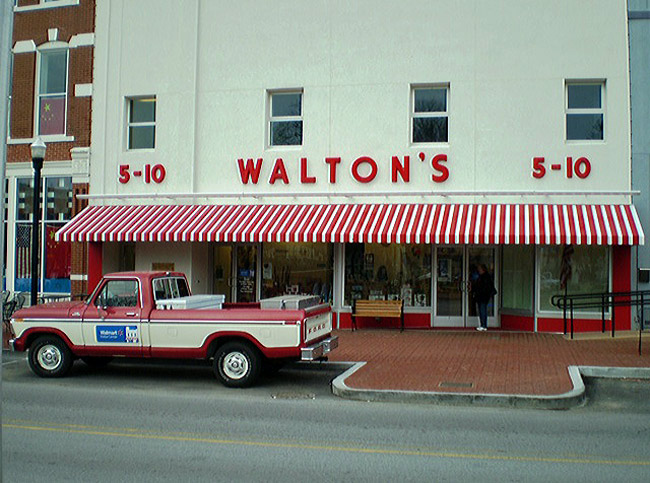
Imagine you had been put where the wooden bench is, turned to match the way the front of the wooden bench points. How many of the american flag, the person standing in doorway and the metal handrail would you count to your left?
2

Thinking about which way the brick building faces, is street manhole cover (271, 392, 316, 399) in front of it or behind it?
in front

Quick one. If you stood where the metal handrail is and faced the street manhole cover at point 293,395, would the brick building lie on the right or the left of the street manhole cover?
right

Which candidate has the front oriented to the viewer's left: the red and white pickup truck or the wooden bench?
the red and white pickup truck

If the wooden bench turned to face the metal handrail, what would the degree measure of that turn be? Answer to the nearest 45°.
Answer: approximately 90° to its left

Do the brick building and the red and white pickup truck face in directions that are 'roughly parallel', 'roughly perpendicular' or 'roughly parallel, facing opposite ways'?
roughly perpendicular

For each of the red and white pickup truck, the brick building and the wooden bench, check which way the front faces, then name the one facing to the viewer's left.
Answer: the red and white pickup truck

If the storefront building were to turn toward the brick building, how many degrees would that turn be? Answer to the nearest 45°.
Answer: approximately 90° to its right

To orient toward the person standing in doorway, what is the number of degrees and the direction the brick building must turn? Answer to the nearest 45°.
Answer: approximately 45° to its left

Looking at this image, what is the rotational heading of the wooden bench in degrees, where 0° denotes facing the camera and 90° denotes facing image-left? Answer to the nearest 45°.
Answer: approximately 0°

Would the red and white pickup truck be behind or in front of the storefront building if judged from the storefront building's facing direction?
in front

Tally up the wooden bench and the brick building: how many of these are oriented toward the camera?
2

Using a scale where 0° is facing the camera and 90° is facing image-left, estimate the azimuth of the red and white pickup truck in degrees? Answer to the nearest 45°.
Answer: approximately 90°
